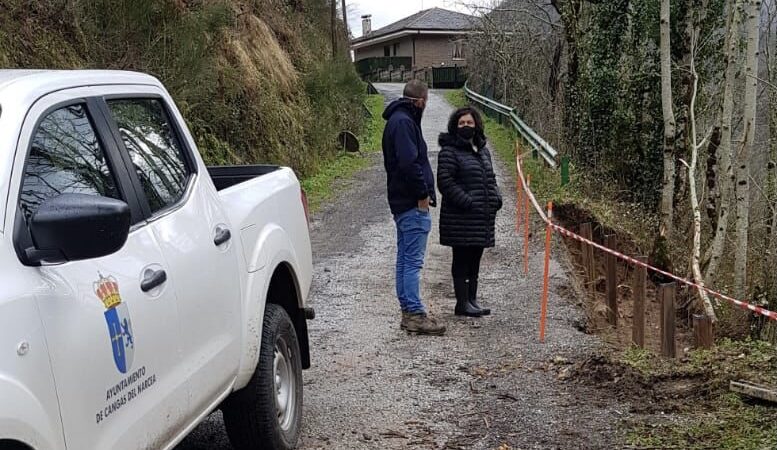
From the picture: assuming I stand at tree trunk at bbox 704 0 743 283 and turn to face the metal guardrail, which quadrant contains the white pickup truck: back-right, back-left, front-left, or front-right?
back-left

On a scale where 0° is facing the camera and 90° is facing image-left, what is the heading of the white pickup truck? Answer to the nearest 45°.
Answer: approximately 45°

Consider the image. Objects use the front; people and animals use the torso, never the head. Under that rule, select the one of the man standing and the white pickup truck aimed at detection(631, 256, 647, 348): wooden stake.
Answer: the man standing

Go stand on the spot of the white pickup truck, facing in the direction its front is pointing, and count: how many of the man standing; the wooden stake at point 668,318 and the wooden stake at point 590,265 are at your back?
3

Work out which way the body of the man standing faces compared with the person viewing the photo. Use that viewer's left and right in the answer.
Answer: facing to the right of the viewer

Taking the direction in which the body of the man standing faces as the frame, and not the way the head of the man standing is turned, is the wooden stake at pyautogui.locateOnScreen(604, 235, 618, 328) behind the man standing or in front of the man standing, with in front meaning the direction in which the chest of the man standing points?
in front

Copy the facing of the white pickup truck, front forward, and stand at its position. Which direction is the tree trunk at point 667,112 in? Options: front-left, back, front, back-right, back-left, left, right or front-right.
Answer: back

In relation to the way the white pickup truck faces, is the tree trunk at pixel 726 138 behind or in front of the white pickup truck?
behind

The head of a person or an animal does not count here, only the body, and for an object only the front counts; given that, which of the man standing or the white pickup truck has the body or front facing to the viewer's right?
the man standing
